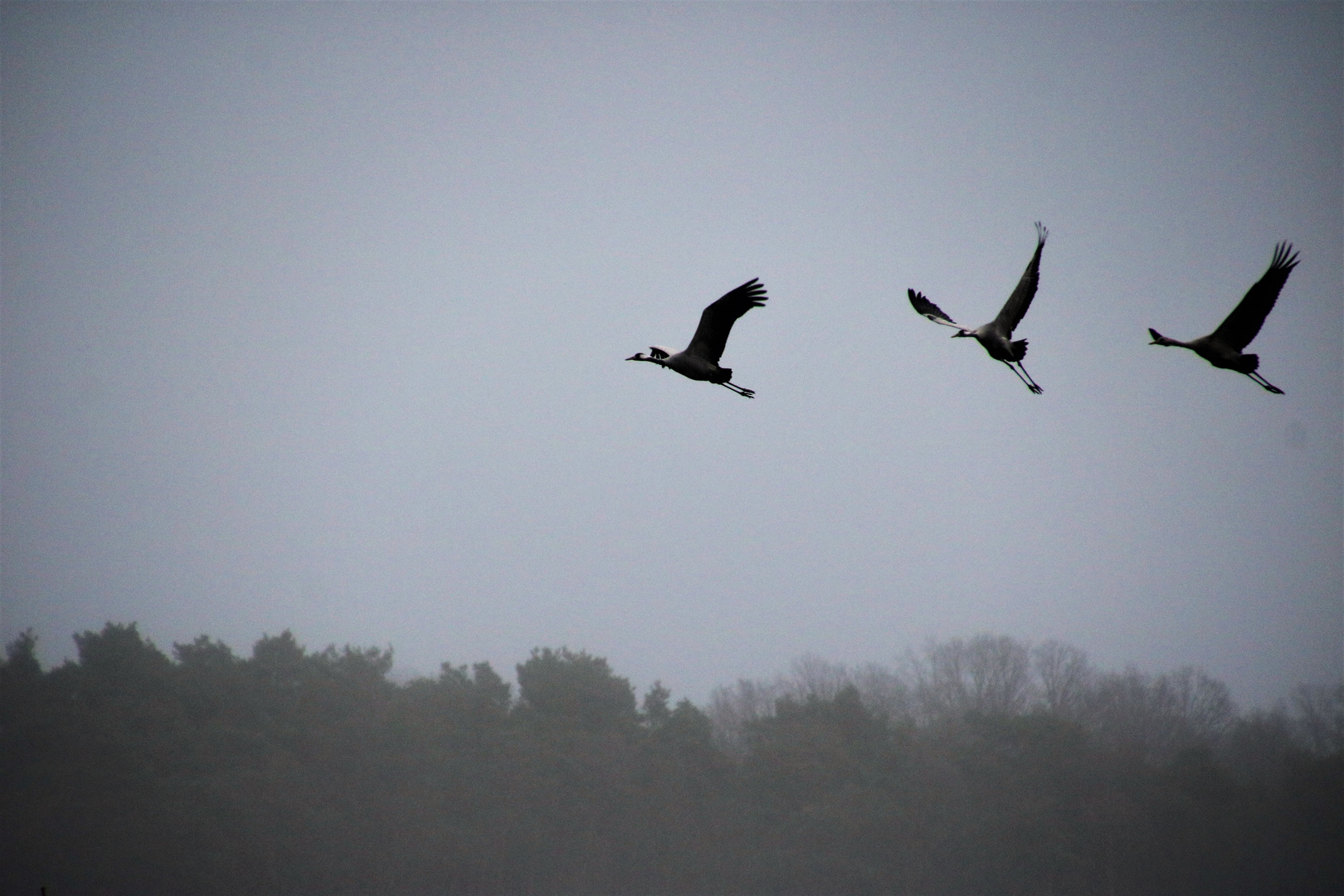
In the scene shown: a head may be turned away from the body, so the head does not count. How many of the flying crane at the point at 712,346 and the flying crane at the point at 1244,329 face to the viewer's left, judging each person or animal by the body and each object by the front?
2

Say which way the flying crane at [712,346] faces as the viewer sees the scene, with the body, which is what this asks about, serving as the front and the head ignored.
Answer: to the viewer's left

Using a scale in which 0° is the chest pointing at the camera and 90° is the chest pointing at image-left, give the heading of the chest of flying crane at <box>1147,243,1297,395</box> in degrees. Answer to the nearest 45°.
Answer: approximately 90°

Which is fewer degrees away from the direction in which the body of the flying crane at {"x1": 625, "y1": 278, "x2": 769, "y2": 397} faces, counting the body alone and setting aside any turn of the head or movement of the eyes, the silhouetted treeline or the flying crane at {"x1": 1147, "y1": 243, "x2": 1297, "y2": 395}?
the silhouetted treeline

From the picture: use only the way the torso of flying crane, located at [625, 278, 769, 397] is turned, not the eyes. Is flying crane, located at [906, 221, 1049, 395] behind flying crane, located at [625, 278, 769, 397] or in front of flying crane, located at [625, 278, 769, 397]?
behind

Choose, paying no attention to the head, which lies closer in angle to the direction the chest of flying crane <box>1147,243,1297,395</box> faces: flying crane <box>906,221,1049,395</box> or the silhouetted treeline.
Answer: the flying crane
